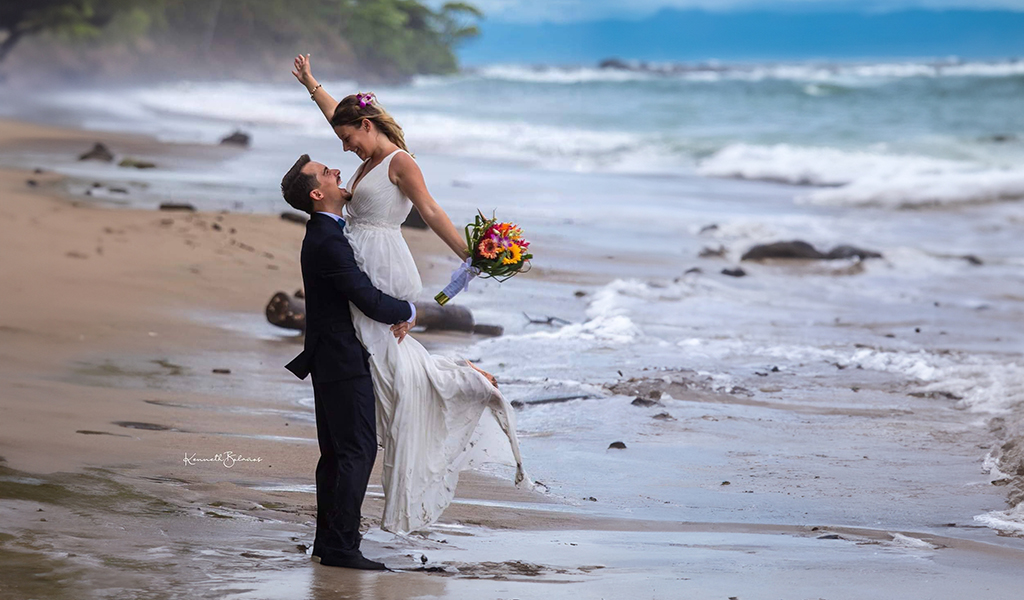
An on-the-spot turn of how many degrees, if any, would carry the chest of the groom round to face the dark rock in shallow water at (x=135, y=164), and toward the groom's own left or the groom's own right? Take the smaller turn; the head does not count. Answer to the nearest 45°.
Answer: approximately 90° to the groom's own left

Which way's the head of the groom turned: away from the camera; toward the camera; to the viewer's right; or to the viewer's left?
to the viewer's right

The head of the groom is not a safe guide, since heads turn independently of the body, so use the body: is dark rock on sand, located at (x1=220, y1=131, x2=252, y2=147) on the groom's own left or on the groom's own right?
on the groom's own left

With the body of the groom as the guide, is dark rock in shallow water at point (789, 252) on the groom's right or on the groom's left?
on the groom's left

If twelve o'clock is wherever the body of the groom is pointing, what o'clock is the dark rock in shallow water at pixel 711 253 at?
The dark rock in shallow water is roughly at 10 o'clock from the groom.

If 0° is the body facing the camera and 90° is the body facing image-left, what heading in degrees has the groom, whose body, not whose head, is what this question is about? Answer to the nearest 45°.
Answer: approximately 270°

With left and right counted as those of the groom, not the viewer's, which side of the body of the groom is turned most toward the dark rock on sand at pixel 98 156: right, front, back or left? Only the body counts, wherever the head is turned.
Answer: left

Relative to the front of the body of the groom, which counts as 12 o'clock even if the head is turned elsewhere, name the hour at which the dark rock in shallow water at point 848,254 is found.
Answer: The dark rock in shallow water is roughly at 10 o'clock from the groom.
